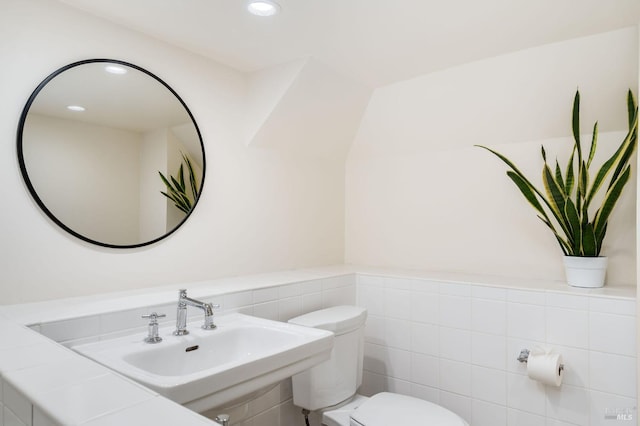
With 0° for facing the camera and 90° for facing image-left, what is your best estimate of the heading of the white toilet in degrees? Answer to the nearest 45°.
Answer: approximately 315°

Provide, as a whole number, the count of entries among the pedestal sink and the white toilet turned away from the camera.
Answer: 0

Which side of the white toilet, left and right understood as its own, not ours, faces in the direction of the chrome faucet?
right

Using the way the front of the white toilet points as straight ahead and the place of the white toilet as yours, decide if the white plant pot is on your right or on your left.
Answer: on your left

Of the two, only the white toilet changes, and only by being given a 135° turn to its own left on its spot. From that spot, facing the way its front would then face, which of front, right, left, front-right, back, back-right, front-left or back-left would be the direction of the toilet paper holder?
right

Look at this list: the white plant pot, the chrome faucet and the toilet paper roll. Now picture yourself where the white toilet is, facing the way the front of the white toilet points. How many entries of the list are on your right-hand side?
1

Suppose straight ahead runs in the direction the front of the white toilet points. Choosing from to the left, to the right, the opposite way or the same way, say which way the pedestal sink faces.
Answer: the same way

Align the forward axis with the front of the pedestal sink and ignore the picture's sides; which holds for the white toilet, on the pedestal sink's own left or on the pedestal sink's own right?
on the pedestal sink's own left

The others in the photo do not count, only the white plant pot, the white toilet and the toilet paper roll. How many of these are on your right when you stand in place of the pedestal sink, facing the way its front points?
0

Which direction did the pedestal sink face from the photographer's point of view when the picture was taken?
facing the viewer and to the right of the viewer

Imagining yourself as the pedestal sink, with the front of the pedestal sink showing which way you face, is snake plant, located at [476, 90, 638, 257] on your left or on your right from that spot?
on your left
